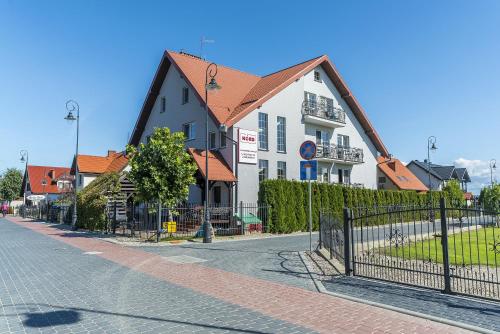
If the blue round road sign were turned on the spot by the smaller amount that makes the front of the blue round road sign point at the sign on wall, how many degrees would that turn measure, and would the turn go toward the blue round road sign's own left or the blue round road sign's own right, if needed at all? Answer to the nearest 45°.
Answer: approximately 180°

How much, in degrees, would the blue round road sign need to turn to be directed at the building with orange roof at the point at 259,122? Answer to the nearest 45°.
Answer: approximately 180°

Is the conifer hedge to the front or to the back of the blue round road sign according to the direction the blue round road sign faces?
to the back

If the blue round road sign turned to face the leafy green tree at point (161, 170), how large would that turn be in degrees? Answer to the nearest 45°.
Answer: approximately 135° to its right

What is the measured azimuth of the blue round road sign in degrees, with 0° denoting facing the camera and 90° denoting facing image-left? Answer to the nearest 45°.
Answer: approximately 0°

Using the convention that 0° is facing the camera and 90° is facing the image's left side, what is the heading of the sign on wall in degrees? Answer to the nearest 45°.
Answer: approximately 315°

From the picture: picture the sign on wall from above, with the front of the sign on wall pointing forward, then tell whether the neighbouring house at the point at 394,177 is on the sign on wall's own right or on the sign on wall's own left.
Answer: on the sign on wall's own left

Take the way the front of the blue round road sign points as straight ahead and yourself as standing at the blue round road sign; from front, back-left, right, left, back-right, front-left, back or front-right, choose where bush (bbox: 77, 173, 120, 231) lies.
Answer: back-right

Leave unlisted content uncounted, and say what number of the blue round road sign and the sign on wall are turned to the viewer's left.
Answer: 0

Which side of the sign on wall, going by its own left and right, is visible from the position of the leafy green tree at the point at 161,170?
right
